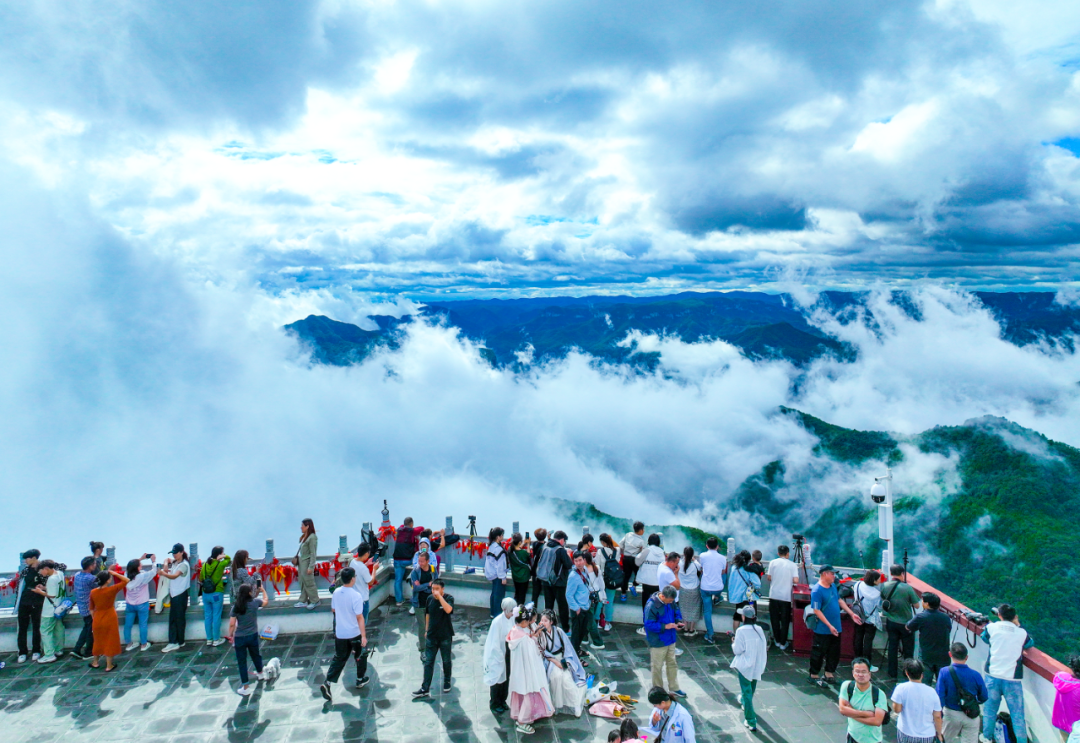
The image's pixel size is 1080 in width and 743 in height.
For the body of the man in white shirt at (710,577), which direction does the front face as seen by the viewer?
away from the camera

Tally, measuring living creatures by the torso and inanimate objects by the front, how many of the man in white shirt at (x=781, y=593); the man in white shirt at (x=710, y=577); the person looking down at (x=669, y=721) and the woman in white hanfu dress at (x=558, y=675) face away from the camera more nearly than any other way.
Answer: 2

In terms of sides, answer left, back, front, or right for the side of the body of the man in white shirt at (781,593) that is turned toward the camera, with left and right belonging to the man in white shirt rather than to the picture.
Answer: back

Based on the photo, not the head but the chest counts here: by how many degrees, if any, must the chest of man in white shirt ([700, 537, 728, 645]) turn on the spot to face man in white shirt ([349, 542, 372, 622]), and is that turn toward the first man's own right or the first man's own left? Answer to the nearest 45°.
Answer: approximately 90° to the first man's own left

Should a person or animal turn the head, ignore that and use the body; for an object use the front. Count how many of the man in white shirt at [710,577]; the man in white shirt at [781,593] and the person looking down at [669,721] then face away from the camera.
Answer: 2

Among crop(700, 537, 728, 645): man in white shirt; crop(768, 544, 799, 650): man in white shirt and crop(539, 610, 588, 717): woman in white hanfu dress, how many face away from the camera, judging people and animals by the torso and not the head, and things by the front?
2

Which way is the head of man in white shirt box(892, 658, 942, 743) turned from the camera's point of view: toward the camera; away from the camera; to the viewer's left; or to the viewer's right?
away from the camera

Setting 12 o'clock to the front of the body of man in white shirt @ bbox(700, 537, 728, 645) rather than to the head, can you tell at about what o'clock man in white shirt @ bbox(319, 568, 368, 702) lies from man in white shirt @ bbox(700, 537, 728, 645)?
man in white shirt @ bbox(319, 568, 368, 702) is roughly at 8 o'clock from man in white shirt @ bbox(700, 537, 728, 645).

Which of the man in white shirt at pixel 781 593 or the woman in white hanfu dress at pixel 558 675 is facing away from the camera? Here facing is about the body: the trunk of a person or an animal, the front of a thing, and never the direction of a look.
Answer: the man in white shirt

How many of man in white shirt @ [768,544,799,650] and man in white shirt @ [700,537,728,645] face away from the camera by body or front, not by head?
2

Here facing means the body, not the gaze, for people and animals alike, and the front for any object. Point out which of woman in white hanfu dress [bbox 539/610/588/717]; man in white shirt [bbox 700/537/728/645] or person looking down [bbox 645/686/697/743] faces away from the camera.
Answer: the man in white shirt

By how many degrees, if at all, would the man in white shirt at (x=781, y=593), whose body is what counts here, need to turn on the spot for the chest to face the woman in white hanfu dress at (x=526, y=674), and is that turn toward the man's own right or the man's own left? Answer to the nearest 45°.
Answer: approximately 135° to the man's own left
